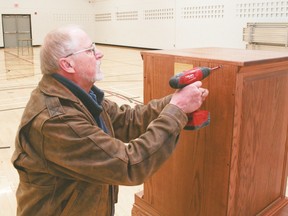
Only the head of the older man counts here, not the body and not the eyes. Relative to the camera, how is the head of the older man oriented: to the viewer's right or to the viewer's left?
to the viewer's right

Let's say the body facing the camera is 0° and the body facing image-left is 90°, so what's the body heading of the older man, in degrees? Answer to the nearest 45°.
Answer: approximately 270°

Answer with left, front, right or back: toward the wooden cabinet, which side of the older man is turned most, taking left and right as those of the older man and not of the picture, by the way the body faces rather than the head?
front
